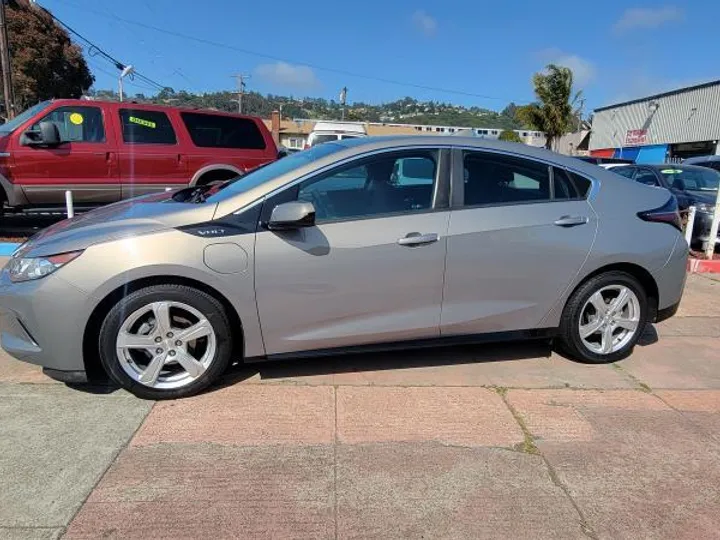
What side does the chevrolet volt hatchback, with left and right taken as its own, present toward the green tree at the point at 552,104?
right

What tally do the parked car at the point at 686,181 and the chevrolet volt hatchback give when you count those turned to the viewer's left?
1

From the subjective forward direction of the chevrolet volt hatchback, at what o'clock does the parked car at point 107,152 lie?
The parked car is roughly at 2 o'clock from the chevrolet volt hatchback.

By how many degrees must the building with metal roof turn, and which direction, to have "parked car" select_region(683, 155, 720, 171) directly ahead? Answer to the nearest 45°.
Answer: approximately 45° to its left

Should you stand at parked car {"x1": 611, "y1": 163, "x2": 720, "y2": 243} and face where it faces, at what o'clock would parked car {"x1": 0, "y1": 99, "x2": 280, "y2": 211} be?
parked car {"x1": 0, "y1": 99, "x2": 280, "y2": 211} is roughly at 3 o'clock from parked car {"x1": 611, "y1": 163, "x2": 720, "y2": 243}.

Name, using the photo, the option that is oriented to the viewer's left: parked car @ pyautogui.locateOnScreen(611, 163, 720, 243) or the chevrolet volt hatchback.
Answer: the chevrolet volt hatchback

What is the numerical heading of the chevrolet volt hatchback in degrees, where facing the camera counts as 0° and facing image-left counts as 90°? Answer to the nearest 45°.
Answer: approximately 90°

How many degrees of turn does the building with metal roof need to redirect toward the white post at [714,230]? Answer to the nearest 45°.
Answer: approximately 45° to its left

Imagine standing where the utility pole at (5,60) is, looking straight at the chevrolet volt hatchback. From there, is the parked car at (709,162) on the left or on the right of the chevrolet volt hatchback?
left
